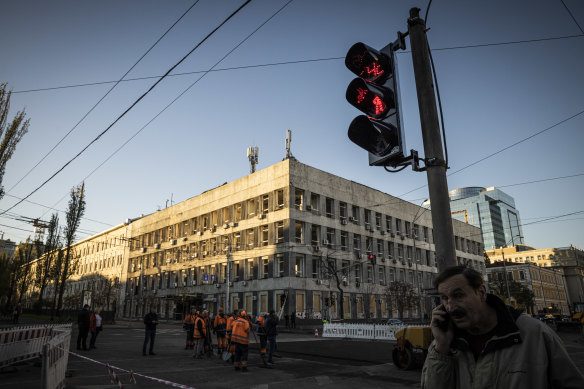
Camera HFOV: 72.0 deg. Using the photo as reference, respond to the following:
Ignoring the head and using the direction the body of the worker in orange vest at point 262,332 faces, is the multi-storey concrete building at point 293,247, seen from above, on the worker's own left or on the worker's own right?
on the worker's own right

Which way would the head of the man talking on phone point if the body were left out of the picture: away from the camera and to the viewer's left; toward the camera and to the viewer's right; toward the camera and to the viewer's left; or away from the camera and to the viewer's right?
toward the camera and to the viewer's left

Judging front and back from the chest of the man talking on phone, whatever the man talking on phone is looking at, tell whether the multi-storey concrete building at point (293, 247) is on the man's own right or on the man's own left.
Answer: on the man's own right

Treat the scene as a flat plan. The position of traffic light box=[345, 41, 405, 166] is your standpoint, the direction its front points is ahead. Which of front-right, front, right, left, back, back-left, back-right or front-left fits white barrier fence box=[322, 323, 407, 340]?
back-right

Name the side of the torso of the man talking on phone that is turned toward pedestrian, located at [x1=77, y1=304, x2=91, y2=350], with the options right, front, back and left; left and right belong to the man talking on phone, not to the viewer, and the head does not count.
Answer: right
